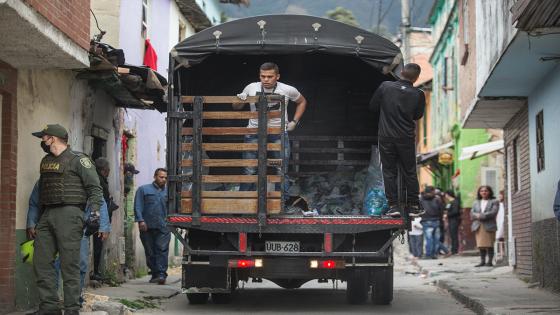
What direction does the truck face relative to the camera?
away from the camera

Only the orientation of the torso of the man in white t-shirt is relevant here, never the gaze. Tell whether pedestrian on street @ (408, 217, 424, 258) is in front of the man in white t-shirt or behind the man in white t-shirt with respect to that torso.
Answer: behind

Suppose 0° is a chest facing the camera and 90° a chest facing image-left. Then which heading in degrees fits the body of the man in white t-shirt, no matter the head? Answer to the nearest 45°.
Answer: approximately 0°

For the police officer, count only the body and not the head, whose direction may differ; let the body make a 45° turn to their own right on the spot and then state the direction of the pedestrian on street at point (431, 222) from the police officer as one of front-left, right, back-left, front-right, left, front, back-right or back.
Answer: back-right
